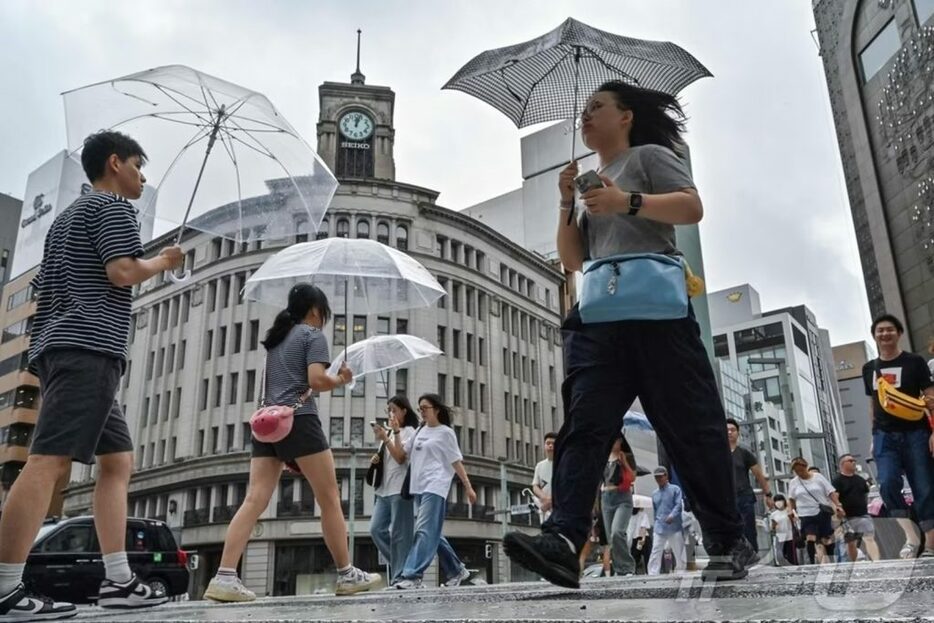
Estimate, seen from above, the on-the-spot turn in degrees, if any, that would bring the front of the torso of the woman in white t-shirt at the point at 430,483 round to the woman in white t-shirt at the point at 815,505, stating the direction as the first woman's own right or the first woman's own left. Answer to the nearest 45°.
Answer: approximately 180°

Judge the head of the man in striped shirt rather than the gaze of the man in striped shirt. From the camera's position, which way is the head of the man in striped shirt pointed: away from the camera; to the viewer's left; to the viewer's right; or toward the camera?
to the viewer's right

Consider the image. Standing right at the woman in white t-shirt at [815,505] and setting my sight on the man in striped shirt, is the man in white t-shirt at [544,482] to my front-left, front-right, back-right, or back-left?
front-right

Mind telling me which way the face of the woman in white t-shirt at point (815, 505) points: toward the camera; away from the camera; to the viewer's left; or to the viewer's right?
toward the camera

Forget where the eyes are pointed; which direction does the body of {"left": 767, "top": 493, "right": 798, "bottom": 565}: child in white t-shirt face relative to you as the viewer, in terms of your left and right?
facing the viewer

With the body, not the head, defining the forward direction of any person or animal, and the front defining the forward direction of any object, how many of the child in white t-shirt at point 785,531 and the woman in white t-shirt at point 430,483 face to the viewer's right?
0

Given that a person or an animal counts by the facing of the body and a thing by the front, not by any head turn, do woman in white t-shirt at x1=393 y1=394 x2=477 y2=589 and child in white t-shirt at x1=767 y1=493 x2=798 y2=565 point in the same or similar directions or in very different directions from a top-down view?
same or similar directions

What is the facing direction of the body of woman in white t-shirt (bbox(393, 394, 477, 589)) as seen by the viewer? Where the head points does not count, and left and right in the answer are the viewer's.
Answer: facing the viewer and to the left of the viewer

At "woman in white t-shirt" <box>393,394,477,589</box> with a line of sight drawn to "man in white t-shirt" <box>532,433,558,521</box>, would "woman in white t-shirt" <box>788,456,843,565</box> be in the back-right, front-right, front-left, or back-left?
front-right

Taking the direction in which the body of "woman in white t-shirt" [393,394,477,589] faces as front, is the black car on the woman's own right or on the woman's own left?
on the woman's own right

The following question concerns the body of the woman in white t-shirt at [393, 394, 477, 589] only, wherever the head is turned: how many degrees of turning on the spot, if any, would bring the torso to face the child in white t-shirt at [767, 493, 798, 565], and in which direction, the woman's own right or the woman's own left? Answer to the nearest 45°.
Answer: approximately 180°

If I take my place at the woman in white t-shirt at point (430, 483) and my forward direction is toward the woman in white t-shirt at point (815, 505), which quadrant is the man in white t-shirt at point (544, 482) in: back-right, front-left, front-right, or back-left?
front-left

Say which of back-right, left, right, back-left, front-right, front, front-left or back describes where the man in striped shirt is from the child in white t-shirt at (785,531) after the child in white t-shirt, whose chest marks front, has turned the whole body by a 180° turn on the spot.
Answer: back
